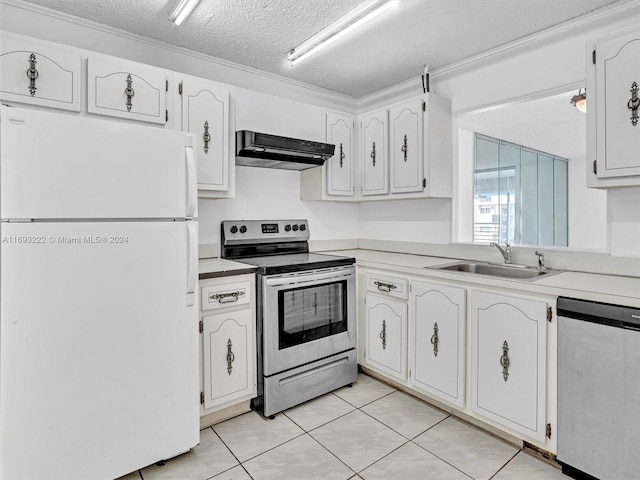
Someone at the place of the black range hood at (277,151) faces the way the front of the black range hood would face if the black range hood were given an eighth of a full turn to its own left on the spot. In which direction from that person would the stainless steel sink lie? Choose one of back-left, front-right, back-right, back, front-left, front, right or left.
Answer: front

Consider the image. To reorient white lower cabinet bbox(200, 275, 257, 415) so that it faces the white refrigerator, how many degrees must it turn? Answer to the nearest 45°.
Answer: approximately 90° to its right

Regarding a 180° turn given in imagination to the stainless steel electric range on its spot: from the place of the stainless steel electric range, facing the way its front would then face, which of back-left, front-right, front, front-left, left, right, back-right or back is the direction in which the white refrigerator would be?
left

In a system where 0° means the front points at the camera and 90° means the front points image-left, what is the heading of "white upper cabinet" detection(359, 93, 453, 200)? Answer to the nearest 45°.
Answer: approximately 45°

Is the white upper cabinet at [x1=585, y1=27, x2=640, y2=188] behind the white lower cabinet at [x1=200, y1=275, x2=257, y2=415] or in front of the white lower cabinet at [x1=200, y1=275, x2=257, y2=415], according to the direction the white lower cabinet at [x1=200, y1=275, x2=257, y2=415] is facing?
in front

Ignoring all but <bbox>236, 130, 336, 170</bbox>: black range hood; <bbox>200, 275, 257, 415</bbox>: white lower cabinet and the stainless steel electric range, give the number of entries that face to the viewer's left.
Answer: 0

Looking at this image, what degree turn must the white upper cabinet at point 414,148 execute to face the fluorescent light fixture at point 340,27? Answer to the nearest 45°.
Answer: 0° — it already faces it

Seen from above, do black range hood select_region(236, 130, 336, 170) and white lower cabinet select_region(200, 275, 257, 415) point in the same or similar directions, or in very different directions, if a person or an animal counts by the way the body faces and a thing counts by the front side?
same or similar directions

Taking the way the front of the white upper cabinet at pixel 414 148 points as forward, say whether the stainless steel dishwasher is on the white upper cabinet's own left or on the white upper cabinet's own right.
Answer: on the white upper cabinet's own left

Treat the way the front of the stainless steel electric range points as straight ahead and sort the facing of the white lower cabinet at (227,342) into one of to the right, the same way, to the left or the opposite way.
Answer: the same way

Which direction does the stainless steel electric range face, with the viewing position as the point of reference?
facing the viewer and to the right of the viewer
